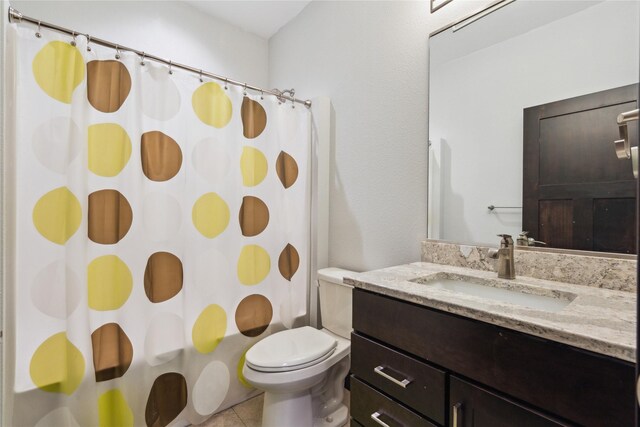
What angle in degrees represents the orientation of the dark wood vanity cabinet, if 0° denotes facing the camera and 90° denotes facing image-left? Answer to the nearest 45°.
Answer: approximately 45°

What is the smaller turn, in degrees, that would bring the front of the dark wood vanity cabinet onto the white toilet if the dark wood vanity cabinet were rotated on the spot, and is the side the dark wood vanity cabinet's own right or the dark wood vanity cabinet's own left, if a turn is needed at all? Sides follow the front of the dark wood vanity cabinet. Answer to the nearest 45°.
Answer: approximately 90° to the dark wood vanity cabinet's own right

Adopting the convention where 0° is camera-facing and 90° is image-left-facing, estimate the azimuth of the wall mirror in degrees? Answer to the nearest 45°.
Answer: approximately 45°

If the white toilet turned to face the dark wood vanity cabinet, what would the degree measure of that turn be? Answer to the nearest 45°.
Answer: approximately 90° to its left

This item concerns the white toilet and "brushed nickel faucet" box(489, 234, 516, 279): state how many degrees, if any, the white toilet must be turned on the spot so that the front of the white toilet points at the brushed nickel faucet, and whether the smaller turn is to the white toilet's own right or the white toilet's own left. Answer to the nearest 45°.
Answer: approximately 90° to the white toilet's own left
